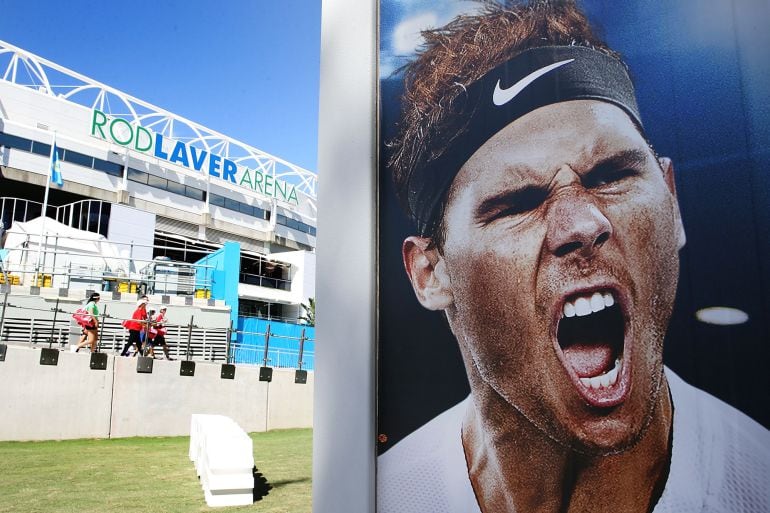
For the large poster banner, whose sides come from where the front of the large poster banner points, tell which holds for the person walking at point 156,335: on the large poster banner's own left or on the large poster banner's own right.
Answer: on the large poster banner's own right

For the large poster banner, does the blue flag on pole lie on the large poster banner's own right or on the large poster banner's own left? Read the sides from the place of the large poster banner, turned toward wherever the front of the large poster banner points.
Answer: on the large poster banner's own right
